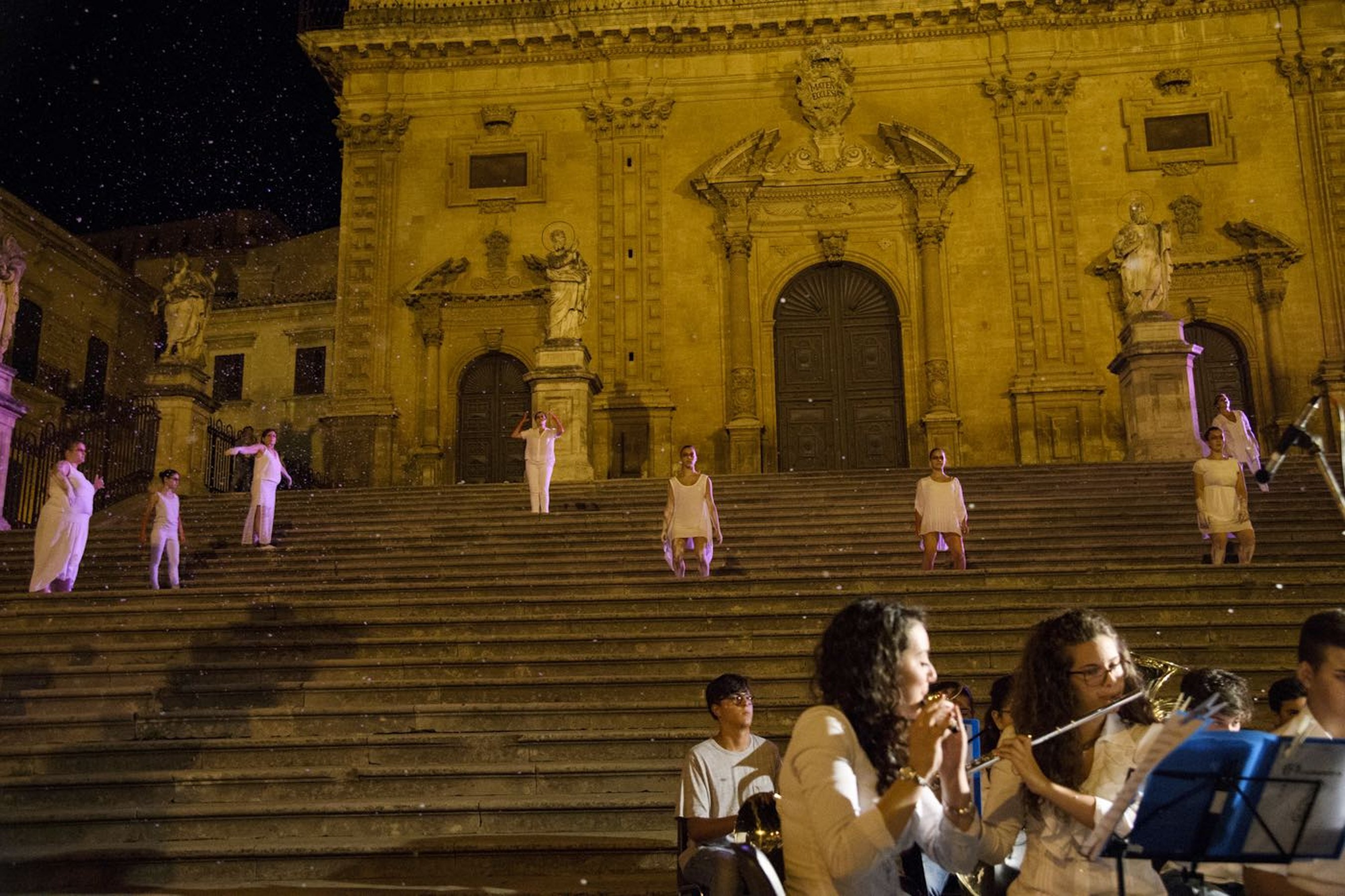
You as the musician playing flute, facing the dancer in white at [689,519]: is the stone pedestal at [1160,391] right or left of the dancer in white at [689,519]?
right

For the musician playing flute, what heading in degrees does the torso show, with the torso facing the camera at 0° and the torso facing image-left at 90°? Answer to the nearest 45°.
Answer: approximately 315°

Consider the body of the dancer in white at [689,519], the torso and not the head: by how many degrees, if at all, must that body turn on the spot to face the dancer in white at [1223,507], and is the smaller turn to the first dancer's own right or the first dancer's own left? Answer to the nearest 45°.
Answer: approximately 90° to the first dancer's own left

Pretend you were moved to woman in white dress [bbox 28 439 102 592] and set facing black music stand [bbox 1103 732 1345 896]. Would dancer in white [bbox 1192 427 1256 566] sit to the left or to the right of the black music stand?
left

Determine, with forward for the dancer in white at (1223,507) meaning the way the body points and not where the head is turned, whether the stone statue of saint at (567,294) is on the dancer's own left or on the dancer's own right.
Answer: on the dancer's own right

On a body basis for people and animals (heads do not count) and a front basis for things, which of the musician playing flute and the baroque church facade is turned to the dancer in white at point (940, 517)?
the baroque church facade

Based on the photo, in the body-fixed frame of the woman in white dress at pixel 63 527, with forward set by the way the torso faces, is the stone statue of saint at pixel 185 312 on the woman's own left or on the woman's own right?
on the woman's own left

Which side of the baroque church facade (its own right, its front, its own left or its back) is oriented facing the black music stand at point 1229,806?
front

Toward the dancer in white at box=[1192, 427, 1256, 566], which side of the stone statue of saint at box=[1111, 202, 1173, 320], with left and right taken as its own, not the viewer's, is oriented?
front

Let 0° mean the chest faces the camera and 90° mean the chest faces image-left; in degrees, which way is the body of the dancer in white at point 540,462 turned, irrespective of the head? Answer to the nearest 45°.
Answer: approximately 0°
